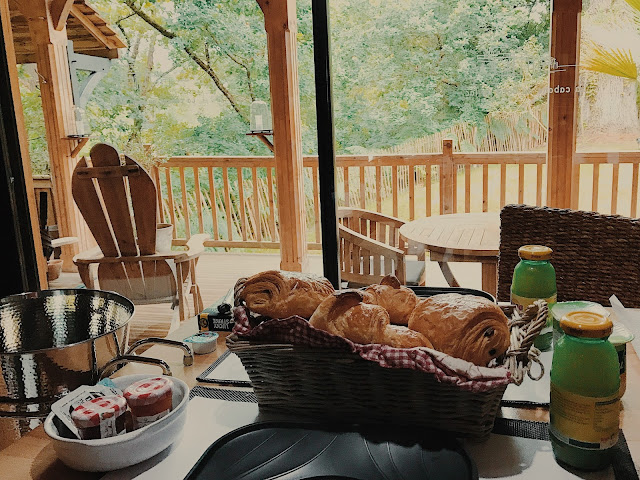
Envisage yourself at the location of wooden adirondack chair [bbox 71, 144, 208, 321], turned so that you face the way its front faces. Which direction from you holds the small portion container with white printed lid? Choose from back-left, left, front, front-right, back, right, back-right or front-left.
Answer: back-right

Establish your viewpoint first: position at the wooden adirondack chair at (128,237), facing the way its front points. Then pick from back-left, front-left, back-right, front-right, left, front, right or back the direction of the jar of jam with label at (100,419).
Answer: back-right

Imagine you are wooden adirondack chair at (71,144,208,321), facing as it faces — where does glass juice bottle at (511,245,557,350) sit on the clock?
The glass juice bottle is roughly at 4 o'clock from the wooden adirondack chair.

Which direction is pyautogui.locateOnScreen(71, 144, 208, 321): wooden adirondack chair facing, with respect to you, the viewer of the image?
facing away from the viewer and to the right of the viewer

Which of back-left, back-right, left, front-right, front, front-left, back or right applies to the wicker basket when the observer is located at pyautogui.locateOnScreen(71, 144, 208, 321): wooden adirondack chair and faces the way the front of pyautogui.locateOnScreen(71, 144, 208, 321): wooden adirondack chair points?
back-right

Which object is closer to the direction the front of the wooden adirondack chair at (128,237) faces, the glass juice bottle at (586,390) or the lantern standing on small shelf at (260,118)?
the lantern standing on small shelf

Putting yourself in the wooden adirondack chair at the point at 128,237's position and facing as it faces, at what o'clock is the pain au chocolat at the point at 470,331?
The pain au chocolat is roughly at 4 o'clock from the wooden adirondack chair.

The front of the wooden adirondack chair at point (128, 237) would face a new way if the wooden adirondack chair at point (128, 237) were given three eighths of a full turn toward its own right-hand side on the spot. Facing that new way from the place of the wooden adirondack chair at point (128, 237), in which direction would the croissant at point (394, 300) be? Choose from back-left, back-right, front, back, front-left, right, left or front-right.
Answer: front

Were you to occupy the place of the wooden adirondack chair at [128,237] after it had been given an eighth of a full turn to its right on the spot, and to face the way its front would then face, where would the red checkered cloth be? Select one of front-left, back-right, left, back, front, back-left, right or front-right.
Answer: right

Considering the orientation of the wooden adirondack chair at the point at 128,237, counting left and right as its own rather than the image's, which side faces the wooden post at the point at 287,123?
right

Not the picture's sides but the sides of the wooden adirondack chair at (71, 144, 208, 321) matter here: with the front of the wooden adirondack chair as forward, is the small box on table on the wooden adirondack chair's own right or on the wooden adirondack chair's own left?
on the wooden adirondack chair's own right

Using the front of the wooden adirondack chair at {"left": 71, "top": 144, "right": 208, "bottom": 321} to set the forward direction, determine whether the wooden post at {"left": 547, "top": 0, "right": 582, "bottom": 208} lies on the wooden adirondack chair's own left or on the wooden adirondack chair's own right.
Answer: on the wooden adirondack chair's own right

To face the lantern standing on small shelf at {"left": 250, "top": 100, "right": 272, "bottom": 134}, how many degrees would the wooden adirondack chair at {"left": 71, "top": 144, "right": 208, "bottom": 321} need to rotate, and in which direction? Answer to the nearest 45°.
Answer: approximately 90° to its right

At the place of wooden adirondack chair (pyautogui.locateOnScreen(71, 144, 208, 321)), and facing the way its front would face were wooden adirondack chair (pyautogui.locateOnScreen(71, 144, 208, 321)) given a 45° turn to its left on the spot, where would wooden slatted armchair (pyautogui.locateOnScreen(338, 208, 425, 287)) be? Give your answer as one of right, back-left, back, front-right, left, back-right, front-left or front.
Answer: back-right

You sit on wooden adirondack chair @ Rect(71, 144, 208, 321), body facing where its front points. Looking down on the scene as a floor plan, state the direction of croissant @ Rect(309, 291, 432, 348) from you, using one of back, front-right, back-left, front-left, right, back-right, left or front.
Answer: back-right
